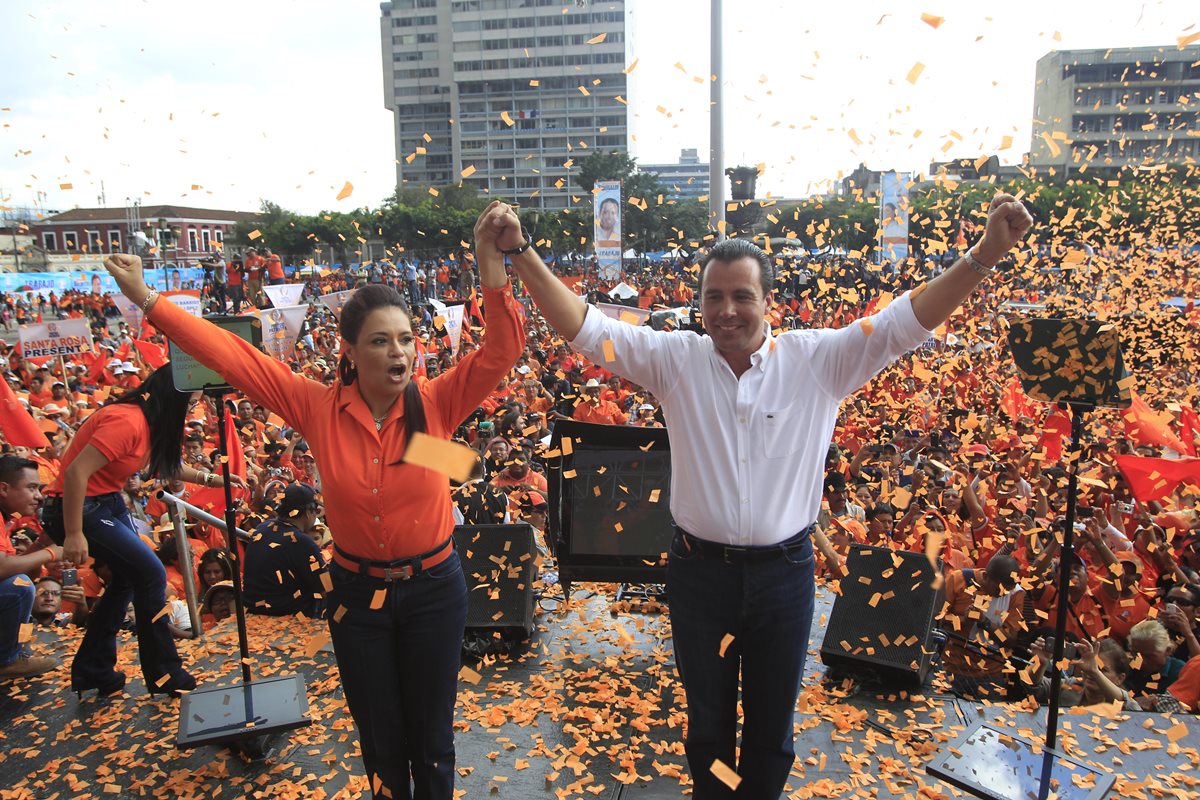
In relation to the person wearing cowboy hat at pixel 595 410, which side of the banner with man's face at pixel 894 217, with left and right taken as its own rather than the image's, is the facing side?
front

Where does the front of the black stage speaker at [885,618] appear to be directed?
toward the camera

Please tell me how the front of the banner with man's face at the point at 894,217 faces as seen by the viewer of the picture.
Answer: facing the viewer

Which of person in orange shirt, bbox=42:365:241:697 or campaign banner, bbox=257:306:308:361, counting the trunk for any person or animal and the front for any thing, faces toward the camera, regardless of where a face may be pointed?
the campaign banner

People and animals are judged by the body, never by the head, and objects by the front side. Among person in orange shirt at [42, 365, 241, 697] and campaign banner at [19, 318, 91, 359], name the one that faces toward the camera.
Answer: the campaign banner

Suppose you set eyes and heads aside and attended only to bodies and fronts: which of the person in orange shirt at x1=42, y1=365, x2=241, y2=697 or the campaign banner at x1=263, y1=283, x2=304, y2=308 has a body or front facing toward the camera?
the campaign banner

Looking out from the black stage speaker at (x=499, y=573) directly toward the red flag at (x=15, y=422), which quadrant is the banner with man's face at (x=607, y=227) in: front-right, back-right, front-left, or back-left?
front-right

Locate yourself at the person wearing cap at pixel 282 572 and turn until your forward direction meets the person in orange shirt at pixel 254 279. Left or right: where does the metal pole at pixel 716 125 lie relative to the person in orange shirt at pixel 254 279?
right

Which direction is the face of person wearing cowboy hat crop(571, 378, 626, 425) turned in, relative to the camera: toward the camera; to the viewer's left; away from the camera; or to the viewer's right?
toward the camera

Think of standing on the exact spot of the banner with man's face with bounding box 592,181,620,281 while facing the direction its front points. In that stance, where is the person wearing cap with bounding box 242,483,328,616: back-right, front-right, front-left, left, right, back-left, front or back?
front

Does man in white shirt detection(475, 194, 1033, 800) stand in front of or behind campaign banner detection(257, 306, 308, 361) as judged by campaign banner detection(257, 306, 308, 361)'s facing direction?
in front

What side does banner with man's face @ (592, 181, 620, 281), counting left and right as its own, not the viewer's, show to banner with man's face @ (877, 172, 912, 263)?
left

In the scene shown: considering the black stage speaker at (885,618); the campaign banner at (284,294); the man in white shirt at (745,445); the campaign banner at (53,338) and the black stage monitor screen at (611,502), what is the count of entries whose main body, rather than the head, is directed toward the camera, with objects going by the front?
5

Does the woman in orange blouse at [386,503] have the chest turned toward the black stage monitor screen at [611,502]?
no

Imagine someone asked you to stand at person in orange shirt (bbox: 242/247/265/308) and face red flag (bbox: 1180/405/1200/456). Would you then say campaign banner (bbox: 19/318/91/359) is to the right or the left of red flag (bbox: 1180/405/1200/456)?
right

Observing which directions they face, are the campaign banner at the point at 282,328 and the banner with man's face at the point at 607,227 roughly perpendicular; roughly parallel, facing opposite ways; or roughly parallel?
roughly parallel

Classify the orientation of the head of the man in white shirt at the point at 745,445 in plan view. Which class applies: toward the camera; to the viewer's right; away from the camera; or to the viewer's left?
toward the camera

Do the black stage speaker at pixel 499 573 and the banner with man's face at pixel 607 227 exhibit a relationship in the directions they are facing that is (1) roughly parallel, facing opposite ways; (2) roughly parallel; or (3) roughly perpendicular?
roughly parallel
